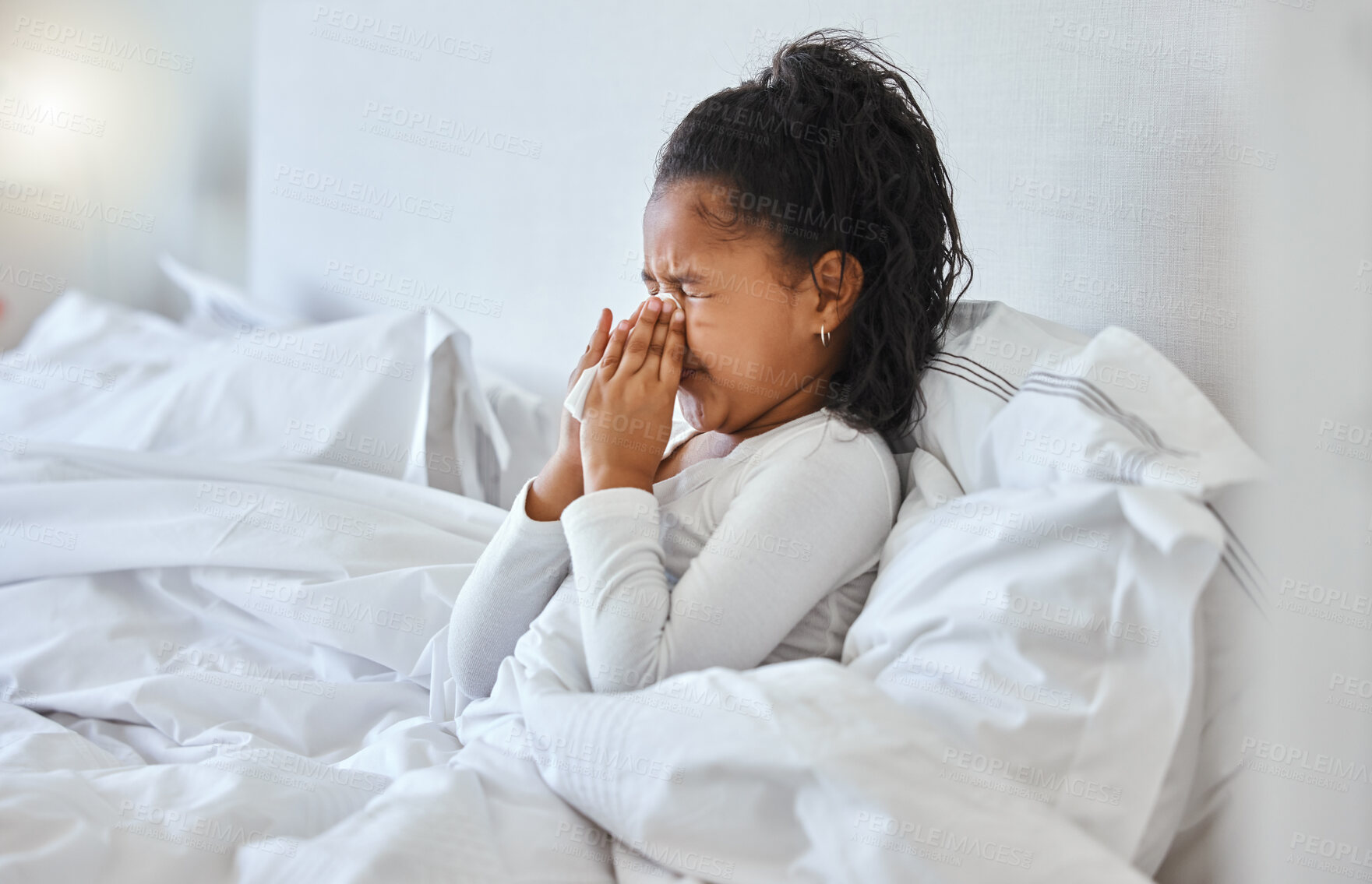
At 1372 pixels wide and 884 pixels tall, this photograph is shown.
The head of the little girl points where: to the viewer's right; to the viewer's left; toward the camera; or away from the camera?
to the viewer's left

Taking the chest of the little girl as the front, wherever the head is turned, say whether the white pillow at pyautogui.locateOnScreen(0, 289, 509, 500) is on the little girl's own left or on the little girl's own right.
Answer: on the little girl's own right

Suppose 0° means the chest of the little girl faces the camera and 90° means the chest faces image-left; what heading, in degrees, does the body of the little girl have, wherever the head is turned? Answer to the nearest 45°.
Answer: approximately 45°
